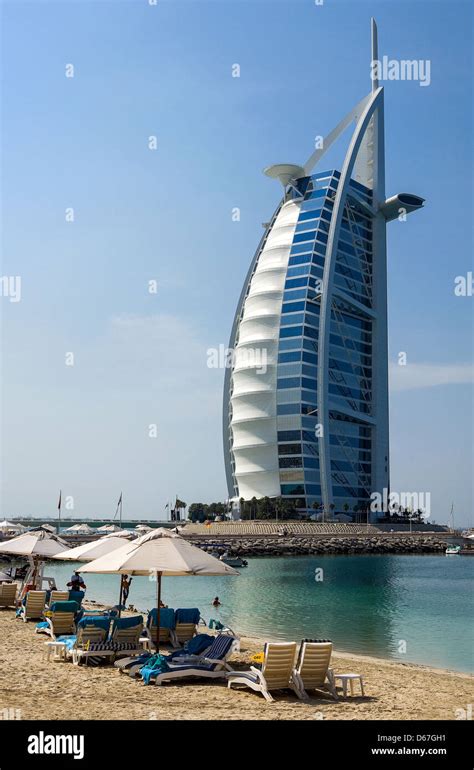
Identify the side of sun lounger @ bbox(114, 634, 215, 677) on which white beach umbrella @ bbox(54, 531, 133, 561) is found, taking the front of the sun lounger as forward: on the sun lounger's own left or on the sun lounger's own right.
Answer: on the sun lounger's own right

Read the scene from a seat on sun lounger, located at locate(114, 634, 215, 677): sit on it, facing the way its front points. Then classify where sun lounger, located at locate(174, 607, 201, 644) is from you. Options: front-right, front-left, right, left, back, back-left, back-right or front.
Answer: back-right

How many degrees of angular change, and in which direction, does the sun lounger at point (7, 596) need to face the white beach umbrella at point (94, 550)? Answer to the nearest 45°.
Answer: approximately 180°

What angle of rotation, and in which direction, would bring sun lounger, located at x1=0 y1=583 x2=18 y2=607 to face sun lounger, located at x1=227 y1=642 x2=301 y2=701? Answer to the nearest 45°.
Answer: approximately 180°

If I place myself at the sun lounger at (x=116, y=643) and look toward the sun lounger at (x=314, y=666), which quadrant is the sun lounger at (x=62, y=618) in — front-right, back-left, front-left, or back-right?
back-left

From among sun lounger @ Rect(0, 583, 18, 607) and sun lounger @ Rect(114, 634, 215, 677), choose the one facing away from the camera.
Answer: sun lounger @ Rect(0, 583, 18, 607)

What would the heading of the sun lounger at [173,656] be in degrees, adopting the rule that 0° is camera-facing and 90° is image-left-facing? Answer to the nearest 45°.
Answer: approximately 45°

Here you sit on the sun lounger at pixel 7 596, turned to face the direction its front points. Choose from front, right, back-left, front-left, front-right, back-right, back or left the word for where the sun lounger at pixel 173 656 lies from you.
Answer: back
